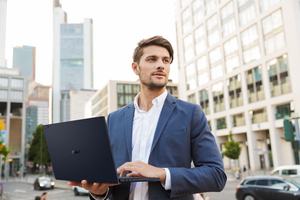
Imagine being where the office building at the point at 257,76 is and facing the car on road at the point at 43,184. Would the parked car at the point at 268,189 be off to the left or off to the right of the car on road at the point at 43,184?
left

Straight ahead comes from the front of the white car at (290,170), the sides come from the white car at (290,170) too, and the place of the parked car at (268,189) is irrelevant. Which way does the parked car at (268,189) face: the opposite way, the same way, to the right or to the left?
the opposite way

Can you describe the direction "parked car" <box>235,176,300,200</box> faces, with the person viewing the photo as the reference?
facing to the right of the viewer

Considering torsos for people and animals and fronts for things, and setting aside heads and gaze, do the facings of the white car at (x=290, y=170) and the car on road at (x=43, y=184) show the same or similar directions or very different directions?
very different directions

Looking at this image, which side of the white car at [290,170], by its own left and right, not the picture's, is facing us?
left

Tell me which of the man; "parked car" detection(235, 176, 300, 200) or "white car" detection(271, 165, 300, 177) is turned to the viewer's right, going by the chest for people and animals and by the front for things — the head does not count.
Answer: the parked car

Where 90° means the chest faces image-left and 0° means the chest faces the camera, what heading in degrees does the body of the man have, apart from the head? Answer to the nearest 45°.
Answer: approximately 45°
